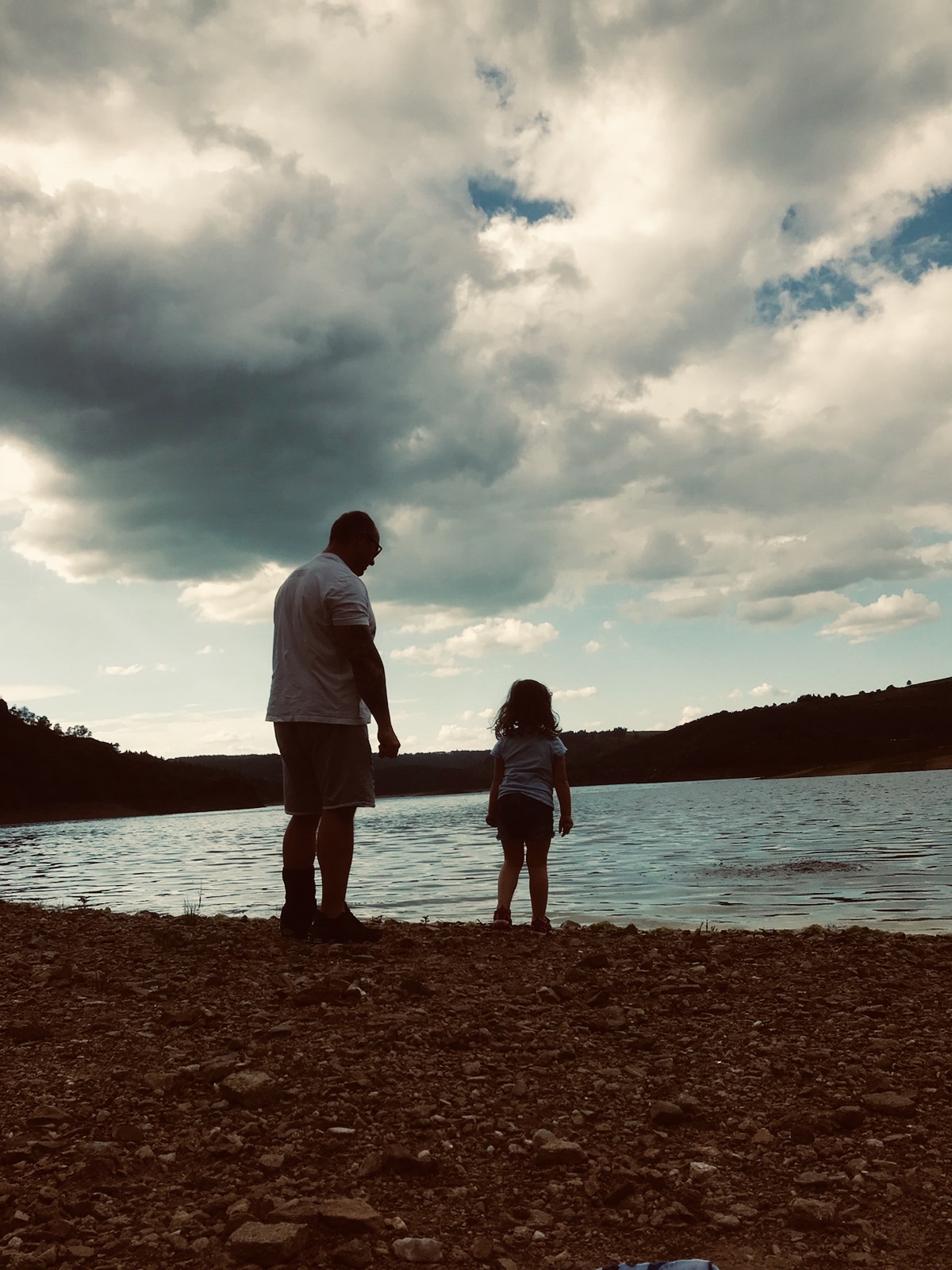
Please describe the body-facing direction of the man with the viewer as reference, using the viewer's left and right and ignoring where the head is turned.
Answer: facing away from the viewer and to the right of the viewer

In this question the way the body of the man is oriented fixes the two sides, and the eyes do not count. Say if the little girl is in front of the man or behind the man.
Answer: in front

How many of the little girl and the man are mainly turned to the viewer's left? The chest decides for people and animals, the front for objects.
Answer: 0

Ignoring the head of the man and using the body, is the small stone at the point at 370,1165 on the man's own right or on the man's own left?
on the man's own right

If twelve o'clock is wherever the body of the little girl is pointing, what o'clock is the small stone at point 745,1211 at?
The small stone is roughly at 6 o'clock from the little girl.

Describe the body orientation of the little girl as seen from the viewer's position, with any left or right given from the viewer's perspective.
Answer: facing away from the viewer

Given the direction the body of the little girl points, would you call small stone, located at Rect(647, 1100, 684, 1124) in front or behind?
behind

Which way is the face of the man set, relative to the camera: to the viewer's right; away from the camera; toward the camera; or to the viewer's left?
to the viewer's right

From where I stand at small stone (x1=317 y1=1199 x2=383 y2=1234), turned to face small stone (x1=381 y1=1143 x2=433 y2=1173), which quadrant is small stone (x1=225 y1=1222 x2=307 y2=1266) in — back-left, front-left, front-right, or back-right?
back-left

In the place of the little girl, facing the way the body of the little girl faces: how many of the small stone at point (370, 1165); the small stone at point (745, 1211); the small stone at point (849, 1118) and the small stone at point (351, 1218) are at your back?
4

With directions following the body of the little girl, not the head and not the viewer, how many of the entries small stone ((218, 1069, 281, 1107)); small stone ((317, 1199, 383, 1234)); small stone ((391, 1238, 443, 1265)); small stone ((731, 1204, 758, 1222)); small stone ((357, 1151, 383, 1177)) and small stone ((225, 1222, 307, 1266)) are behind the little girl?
6

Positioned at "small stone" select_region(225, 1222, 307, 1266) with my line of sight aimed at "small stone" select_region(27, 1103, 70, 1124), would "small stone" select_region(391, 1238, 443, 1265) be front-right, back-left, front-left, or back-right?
back-right

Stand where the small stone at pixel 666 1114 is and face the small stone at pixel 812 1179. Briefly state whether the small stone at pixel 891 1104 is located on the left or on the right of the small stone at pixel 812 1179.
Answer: left

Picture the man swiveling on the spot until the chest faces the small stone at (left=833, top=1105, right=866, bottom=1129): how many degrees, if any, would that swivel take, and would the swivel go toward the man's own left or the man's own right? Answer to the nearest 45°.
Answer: approximately 90° to the man's own right

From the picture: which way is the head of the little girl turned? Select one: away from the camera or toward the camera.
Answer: away from the camera

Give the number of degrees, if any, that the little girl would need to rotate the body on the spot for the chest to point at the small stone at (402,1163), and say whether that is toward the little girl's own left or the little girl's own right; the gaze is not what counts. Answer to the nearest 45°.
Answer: approximately 180°

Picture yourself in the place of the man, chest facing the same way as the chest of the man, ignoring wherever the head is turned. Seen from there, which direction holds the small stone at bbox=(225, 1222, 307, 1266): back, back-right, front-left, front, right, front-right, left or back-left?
back-right
